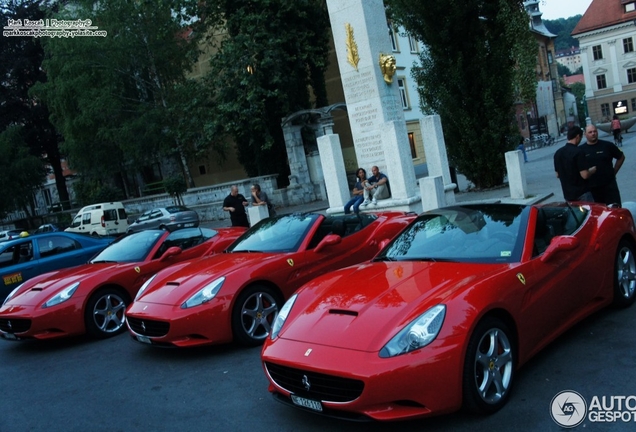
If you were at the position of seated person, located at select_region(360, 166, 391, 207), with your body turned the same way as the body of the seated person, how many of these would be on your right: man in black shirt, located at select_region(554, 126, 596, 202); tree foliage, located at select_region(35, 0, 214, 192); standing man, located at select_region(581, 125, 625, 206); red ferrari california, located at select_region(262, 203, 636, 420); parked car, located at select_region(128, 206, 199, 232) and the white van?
3

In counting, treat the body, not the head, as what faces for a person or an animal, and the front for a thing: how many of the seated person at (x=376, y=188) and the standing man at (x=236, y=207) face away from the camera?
0

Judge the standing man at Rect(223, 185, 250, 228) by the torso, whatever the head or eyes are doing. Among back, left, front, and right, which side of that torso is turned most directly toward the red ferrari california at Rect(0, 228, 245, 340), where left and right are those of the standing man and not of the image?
front

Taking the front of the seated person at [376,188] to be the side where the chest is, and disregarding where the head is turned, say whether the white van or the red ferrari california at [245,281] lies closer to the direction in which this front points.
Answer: the red ferrari california

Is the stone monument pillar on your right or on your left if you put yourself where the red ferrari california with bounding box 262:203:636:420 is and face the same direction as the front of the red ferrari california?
on your right

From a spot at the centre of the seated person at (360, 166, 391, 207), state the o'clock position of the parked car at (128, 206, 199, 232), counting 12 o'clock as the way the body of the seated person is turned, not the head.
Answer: The parked car is roughly at 3 o'clock from the seated person.

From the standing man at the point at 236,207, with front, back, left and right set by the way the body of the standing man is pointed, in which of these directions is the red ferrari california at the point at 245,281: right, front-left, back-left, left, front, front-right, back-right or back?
front

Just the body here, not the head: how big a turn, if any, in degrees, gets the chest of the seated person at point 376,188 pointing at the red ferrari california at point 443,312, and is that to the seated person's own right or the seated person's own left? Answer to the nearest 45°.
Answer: approximately 45° to the seated person's own left

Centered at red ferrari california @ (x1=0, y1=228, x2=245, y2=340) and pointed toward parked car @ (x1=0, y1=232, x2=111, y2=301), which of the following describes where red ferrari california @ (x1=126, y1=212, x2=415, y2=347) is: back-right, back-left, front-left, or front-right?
back-right

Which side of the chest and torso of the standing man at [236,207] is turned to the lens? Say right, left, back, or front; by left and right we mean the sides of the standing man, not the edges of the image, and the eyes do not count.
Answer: front

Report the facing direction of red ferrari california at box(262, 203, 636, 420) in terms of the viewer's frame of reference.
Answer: facing the viewer and to the left of the viewer

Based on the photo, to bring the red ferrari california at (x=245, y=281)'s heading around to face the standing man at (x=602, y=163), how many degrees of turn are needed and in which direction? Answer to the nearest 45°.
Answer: approximately 135° to its left

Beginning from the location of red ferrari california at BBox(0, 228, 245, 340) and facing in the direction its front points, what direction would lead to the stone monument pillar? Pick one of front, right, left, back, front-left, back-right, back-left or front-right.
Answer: back

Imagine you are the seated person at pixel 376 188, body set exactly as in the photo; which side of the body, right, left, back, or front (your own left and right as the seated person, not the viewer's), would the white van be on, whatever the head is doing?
right
